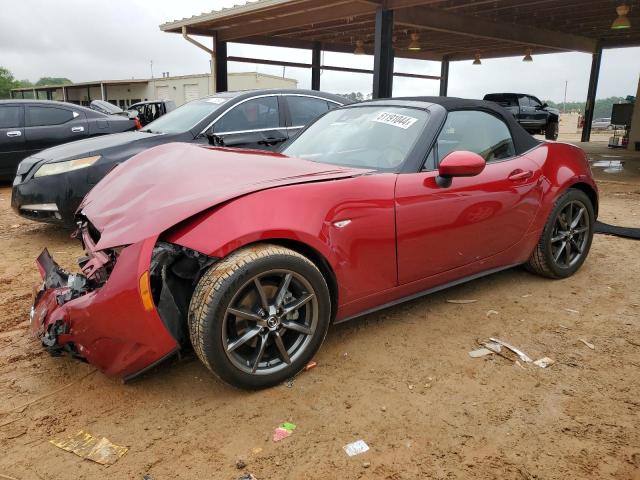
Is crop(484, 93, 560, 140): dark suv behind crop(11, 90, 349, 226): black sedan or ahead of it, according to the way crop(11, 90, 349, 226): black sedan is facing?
behind

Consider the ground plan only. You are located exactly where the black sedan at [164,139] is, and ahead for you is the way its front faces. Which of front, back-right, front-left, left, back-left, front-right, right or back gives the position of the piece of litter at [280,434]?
front-left

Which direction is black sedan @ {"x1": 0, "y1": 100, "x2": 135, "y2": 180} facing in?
to the viewer's left

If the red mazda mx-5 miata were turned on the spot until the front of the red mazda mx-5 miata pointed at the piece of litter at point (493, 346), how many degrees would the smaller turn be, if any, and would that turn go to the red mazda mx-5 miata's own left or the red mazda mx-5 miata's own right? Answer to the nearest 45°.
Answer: approximately 135° to the red mazda mx-5 miata's own left

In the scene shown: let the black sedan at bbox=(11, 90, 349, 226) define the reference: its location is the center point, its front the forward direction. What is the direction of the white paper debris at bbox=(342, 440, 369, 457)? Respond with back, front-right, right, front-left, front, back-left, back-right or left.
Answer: front-left

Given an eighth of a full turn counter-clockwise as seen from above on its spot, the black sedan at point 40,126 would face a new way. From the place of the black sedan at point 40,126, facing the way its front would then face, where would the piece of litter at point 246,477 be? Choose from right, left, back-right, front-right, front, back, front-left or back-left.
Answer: front-left

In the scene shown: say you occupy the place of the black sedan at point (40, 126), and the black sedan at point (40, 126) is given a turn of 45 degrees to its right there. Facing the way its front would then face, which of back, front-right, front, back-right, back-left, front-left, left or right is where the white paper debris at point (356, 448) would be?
back-left

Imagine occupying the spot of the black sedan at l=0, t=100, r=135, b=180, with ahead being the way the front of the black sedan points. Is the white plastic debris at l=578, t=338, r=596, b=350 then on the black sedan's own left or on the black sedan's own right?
on the black sedan's own left

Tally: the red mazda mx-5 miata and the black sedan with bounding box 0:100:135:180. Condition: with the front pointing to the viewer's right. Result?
0

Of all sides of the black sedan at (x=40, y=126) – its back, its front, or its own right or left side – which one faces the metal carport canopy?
back

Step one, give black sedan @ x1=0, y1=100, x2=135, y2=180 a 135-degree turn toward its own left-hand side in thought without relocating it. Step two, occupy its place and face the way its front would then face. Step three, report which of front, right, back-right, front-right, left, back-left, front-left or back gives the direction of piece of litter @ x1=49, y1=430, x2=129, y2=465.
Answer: front-right

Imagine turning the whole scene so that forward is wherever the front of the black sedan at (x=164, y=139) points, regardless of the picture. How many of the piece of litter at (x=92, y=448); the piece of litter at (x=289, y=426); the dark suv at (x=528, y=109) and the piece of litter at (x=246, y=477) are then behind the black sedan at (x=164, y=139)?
1

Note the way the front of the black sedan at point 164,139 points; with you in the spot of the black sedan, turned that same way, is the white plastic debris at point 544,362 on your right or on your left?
on your left

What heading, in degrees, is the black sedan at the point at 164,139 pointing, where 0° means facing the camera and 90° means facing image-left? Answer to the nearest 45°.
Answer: approximately 45°
